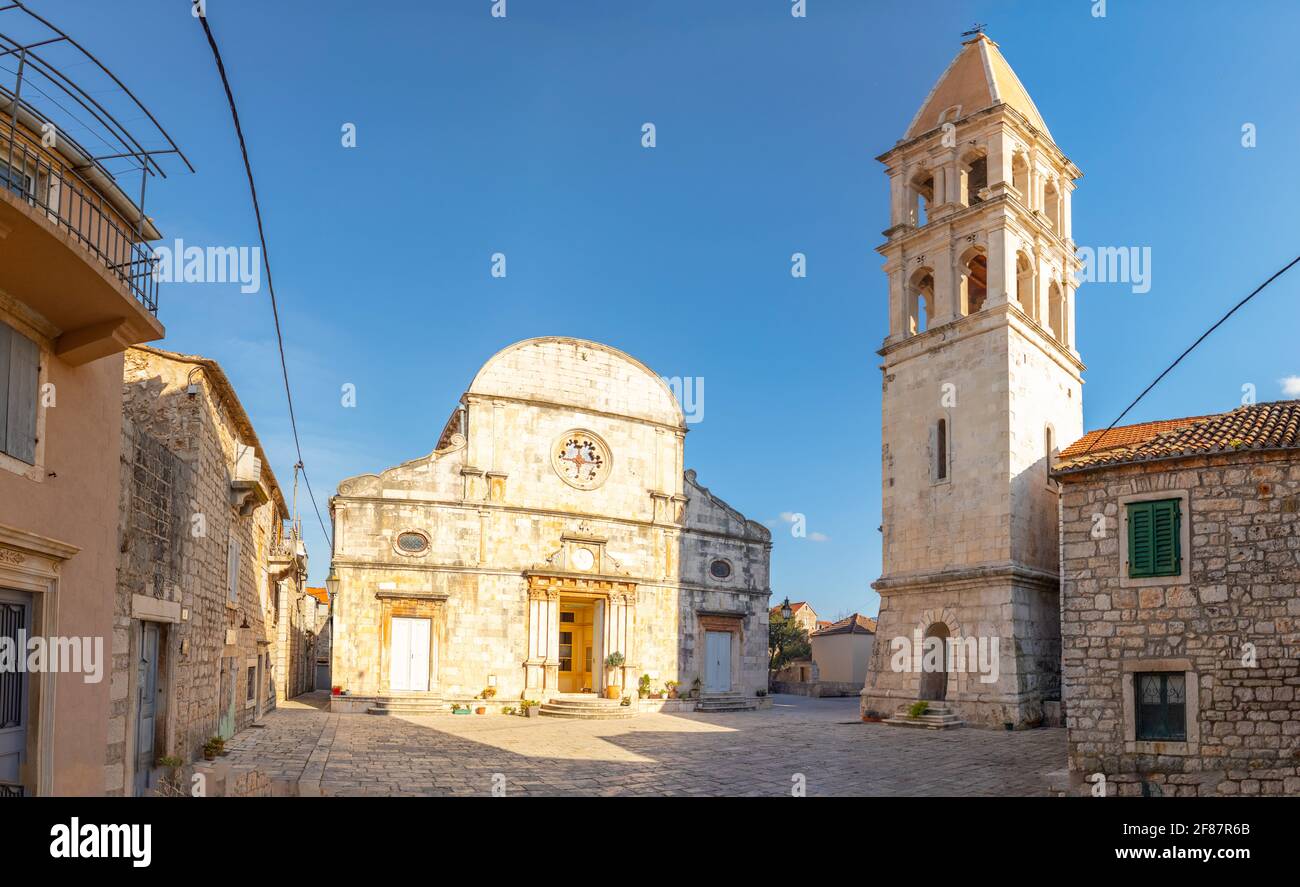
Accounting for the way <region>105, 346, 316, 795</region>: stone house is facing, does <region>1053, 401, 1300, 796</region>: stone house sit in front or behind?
in front

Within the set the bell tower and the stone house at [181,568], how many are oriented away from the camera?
0

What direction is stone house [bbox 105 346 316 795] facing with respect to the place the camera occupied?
facing the viewer and to the right of the viewer

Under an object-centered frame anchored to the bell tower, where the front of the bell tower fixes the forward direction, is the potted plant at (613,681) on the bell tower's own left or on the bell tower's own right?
on the bell tower's own right

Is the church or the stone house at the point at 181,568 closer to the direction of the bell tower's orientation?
the stone house
